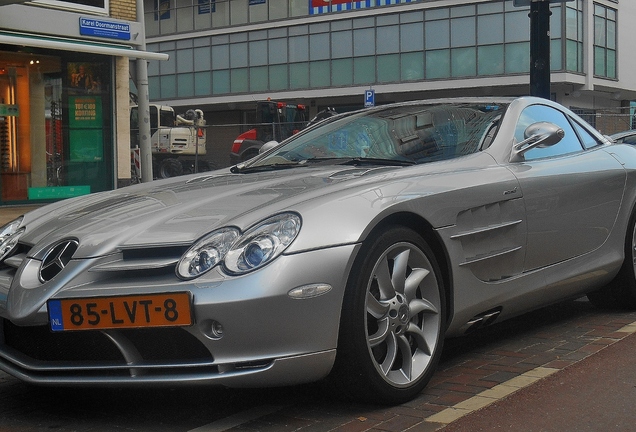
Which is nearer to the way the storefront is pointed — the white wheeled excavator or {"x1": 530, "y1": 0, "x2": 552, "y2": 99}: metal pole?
the metal pole

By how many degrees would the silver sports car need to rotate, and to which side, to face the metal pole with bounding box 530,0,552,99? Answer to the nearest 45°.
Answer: approximately 135° to its right

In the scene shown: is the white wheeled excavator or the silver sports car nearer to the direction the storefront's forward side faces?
the silver sports car

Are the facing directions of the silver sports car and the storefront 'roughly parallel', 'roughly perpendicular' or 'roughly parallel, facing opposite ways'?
roughly perpendicular

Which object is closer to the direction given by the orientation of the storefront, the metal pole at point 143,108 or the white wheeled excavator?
the metal pole

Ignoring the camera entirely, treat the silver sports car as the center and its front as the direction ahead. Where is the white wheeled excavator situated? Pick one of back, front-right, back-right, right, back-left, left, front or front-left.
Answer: back-right

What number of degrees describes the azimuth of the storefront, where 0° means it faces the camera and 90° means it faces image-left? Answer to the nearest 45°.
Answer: approximately 315°

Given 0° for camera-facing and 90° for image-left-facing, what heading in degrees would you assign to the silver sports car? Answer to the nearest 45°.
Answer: approximately 45°

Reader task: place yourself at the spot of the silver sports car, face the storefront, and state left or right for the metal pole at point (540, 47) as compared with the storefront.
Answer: right
